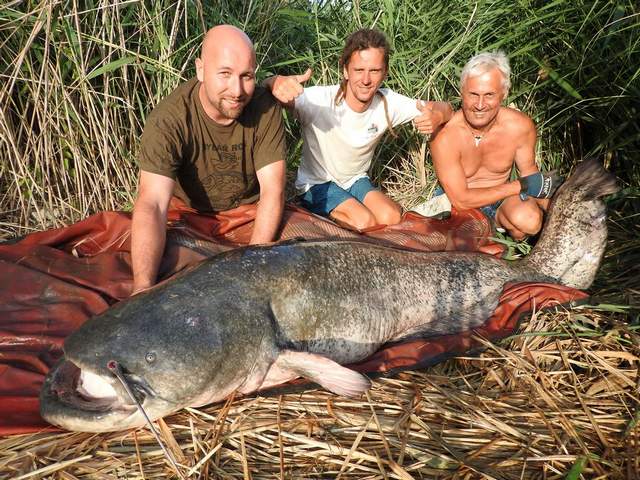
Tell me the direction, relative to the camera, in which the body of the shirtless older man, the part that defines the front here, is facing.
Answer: toward the camera

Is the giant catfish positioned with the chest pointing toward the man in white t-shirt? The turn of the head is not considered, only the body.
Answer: no

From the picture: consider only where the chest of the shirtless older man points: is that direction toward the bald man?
no

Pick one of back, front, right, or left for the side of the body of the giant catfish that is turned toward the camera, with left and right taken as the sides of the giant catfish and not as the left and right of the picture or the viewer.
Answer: left

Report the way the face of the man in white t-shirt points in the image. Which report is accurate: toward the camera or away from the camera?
toward the camera

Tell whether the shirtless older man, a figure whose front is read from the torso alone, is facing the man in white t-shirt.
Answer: no

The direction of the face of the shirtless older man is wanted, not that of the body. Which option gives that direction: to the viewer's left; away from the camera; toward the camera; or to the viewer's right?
toward the camera
